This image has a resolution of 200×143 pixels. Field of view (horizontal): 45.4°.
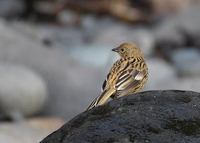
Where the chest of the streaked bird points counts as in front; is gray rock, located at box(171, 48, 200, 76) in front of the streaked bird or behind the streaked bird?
in front

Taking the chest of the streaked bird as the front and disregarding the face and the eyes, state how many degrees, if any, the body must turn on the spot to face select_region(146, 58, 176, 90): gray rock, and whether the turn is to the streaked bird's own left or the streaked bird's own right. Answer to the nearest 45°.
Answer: approximately 45° to the streaked bird's own left

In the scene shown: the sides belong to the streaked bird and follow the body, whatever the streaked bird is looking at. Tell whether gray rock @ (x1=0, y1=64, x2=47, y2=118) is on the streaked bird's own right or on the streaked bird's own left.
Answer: on the streaked bird's own left

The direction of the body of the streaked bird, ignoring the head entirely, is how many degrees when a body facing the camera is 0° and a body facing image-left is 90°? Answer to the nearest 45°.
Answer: approximately 225°

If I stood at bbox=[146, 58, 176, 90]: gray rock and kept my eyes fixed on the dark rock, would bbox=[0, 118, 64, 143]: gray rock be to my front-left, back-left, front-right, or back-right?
front-right
